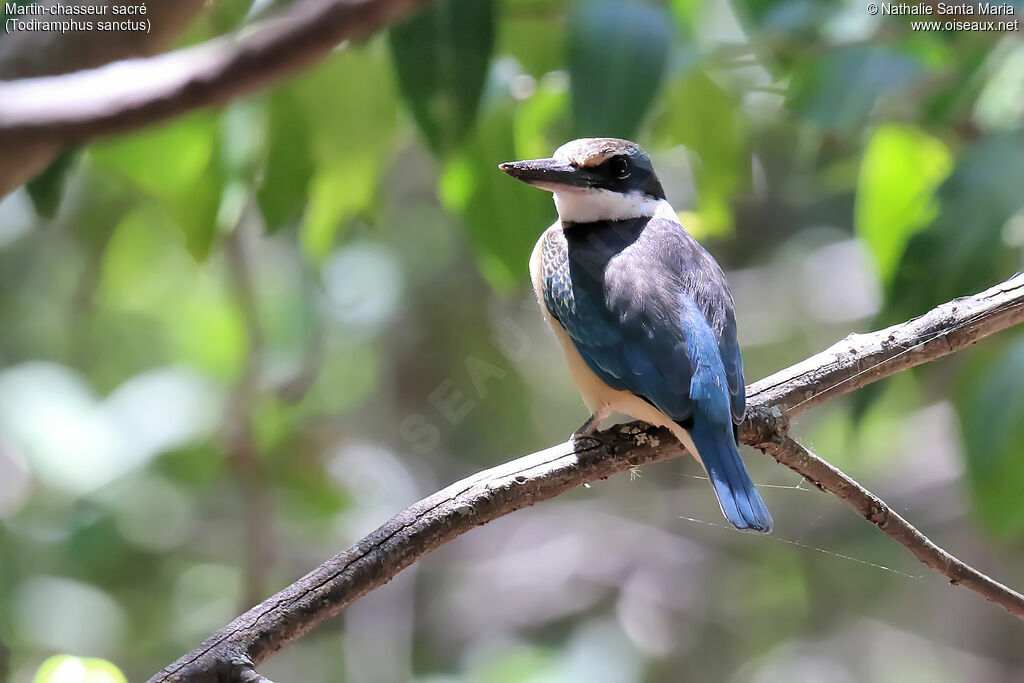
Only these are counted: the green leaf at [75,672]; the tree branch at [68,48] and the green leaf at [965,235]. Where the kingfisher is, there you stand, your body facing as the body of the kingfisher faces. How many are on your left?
2

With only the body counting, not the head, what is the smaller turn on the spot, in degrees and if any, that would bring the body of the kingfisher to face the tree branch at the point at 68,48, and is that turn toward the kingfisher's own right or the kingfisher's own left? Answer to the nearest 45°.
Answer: approximately 90° to the kingfisher's own left

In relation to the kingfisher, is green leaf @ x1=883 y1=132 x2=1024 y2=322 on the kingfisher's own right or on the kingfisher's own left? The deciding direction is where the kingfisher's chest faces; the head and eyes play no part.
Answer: on the kingfisher's own right

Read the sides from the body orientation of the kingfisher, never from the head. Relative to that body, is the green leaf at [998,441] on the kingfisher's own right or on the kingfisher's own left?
on the kingfisher's own right

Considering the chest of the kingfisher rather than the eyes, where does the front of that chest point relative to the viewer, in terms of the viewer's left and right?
facing away from the viewer and to the left of the viewer

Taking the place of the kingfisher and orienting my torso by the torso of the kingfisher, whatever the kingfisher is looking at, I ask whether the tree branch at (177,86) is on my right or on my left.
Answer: on my left
